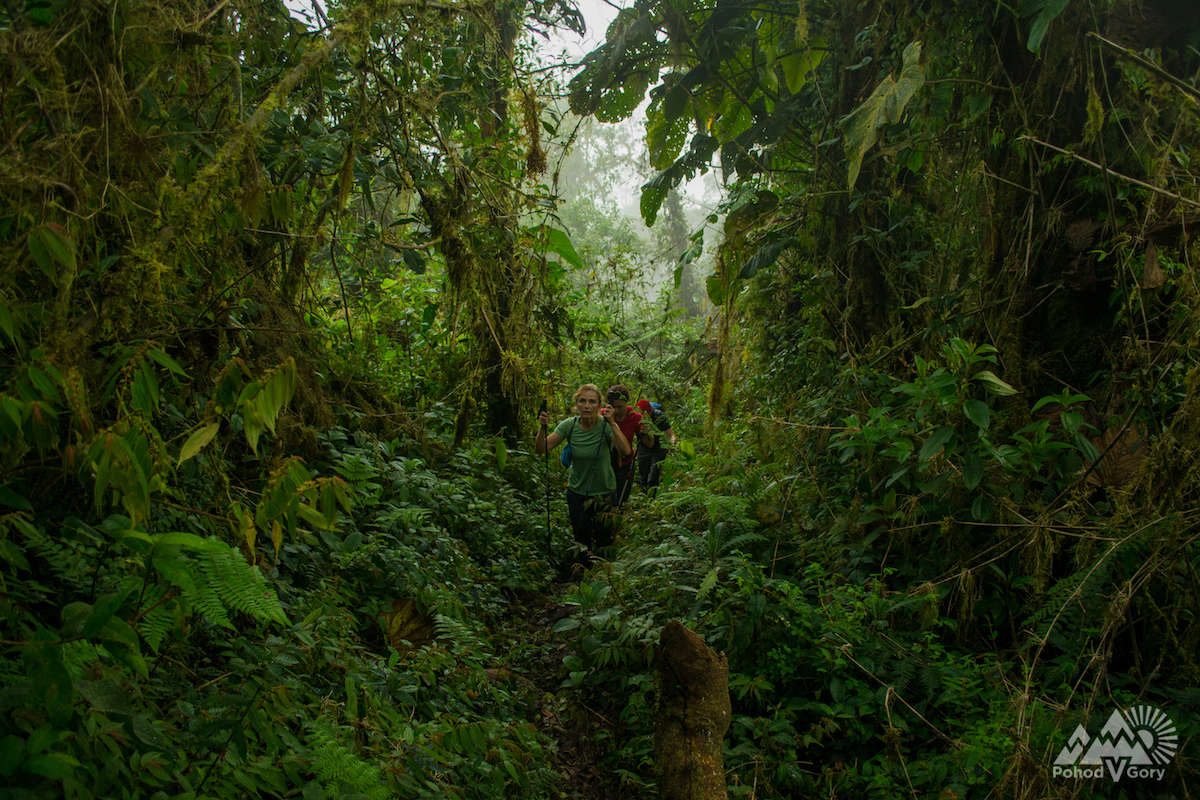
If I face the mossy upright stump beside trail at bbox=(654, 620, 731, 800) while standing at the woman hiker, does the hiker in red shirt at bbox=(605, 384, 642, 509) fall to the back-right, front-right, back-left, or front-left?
back-left

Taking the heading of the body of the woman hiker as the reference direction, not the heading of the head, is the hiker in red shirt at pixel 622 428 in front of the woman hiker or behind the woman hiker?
behind

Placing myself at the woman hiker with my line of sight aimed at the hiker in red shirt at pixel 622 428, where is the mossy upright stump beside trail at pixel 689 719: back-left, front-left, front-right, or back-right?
back-right

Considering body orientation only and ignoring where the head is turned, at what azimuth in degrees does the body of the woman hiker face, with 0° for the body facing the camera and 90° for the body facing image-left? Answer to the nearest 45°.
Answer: approximately 0°

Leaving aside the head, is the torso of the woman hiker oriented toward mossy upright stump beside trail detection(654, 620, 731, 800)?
yes

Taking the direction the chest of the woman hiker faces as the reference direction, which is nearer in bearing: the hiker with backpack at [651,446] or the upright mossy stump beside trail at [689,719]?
the upright mossy stump beside trail

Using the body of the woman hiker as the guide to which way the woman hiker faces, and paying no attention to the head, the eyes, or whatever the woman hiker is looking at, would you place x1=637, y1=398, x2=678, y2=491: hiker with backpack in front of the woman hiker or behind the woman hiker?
behind
